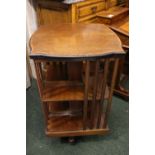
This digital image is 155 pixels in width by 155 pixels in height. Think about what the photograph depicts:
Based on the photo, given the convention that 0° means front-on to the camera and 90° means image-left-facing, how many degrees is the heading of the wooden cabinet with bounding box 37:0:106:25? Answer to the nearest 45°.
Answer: approximately 315°
